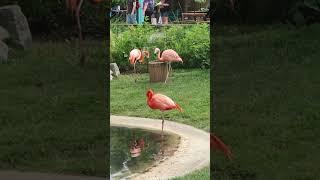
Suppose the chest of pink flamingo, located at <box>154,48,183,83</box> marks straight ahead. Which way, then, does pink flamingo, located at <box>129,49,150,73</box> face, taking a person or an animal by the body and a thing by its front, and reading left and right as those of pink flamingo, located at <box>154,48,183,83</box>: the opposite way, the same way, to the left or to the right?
the opposite way

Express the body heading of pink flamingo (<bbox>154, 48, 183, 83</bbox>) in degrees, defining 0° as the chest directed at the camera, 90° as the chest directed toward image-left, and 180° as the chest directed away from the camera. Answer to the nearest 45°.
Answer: approximately 90°

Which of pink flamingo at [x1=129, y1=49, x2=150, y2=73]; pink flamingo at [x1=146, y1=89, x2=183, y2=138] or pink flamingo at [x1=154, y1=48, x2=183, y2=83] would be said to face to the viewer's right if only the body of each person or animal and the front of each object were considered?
pink flamingo at [x1=129, y1=49, x2=150, y2=73]

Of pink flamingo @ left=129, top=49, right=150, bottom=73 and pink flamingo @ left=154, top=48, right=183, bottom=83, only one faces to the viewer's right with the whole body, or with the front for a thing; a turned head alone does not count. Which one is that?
pink flamingo @ left=129, top=49, right=150, bottom=73

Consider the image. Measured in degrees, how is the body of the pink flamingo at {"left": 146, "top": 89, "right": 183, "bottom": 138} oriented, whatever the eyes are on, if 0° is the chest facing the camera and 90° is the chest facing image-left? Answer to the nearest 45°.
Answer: approximately 90°

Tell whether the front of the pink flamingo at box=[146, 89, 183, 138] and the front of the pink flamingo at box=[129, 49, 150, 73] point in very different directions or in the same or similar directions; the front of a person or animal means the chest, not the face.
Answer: very different directions

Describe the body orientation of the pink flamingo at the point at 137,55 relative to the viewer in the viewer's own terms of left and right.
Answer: facing to the right of the viewer
